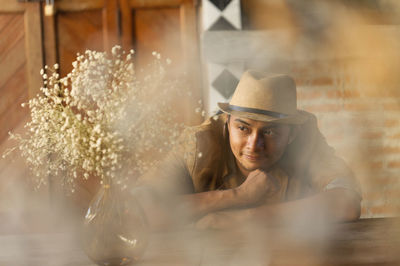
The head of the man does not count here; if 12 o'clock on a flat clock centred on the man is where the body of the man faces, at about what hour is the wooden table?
The wooden table is roughly at 12 o'clock from the man.

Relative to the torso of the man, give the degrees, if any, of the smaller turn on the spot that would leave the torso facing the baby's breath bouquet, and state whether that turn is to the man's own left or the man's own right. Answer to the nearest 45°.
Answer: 0° — they already face it

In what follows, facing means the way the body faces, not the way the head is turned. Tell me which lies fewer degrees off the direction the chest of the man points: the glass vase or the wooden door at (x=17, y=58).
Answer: the glass vase

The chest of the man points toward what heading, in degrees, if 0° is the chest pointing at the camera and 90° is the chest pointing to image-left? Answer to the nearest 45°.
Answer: approximately 0°

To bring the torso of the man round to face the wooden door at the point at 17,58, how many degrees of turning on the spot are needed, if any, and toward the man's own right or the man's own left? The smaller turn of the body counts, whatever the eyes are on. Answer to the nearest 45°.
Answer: approximately 135° to the man's own right

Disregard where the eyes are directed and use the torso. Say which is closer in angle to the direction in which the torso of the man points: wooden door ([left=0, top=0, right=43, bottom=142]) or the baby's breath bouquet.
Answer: the baby's breath bouquet

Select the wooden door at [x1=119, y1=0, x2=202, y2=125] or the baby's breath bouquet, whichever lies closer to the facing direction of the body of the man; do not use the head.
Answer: the baby's breath bouquet

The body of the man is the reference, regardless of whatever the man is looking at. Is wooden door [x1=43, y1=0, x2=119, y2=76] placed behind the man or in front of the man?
behind

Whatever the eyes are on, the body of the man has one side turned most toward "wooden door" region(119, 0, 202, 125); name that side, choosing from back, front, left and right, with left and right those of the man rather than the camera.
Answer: back

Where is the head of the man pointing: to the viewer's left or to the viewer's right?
to the viewer's left
